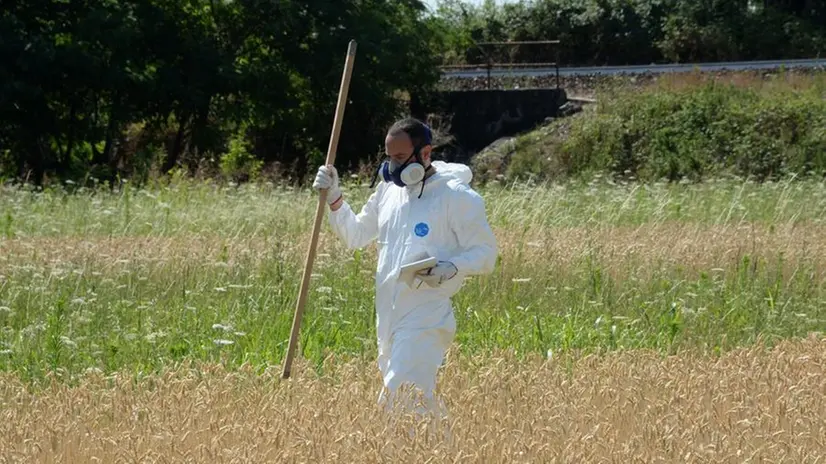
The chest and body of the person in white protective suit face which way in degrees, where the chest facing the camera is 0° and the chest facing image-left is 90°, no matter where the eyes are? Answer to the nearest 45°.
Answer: approximately 45°

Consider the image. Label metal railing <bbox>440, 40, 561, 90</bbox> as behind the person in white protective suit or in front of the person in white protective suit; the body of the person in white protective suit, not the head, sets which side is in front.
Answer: behind

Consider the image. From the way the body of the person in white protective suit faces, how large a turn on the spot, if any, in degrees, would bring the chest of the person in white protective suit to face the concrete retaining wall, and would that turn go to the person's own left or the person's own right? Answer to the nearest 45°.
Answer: approximately 135° to the person's own right

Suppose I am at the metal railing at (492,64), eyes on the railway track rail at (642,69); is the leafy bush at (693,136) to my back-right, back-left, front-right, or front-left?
front-right

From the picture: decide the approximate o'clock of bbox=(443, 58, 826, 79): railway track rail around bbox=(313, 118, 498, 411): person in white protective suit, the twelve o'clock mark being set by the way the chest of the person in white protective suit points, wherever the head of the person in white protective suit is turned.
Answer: The railway track rail is roughly at 5 o'clock from the person in white protective suit.
